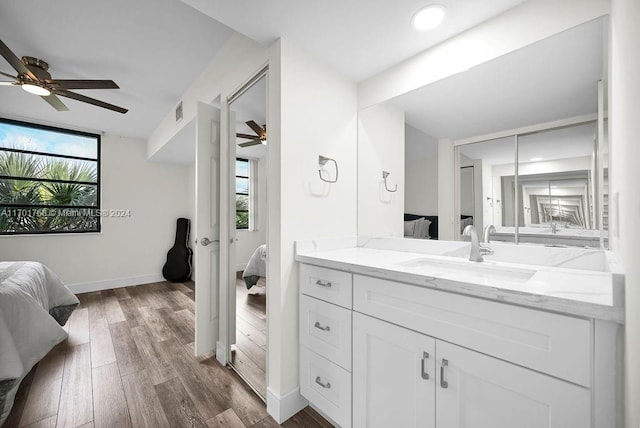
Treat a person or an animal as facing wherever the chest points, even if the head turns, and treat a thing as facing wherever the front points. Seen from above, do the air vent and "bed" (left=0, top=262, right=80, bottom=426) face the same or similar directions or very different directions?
very different directions

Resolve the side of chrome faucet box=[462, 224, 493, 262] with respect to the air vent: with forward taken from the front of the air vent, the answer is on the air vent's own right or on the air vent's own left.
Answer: on the air vent's own left

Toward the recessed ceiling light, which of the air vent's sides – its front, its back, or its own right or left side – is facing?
left

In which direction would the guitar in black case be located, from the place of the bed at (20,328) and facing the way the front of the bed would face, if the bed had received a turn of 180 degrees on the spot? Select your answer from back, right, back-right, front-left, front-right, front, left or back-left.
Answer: back-right

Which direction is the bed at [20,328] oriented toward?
to the viewer's right

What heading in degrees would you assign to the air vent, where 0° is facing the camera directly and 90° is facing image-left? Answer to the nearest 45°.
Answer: approximately 90°

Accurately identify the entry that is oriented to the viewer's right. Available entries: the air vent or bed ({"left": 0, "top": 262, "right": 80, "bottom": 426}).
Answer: the bed

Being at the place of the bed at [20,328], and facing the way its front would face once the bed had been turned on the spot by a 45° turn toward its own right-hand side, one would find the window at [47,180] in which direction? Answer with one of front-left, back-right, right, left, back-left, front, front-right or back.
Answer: back-left

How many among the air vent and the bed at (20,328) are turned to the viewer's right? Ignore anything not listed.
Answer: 1

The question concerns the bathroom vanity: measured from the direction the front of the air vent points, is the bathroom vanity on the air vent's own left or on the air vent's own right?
on the air vent's own left

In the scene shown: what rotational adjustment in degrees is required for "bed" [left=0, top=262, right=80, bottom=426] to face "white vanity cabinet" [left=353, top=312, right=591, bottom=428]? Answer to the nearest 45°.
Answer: approximately 45° to its right
